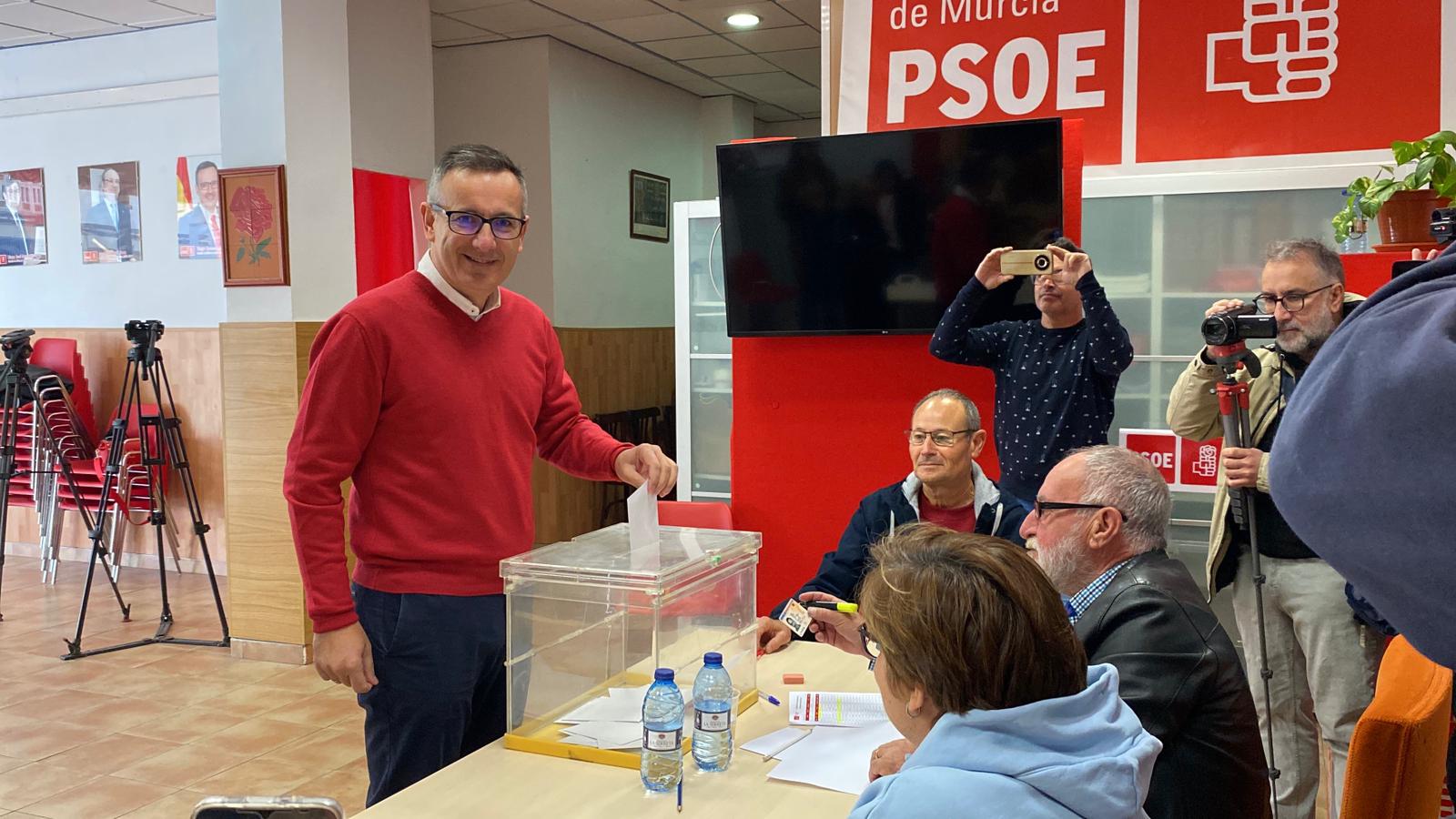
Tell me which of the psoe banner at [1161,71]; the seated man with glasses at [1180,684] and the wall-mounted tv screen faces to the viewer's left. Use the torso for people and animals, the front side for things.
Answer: the seated man with glasses

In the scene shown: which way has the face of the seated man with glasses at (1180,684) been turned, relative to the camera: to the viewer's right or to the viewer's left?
to the viewer's left

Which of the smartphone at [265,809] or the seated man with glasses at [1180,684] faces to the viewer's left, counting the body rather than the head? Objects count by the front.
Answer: the seated man with glasses

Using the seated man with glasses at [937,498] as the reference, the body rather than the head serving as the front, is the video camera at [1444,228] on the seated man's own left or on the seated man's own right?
on the seated man's own left

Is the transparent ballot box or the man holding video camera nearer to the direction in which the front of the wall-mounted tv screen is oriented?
the transparent ballot box

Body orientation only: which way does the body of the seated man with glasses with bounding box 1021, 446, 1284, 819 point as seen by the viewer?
to the viewer's left

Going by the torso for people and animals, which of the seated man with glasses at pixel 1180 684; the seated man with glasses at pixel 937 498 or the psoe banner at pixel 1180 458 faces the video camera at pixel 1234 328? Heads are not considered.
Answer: the psoe banner

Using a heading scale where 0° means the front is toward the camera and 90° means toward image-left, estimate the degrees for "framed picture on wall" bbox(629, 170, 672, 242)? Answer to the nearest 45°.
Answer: approximately 315°

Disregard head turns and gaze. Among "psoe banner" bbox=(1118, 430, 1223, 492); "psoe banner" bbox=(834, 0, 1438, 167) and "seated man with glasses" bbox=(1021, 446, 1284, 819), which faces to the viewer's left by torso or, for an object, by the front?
the seated man with glasses

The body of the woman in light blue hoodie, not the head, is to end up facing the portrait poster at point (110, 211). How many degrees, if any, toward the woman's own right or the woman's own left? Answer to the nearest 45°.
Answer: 0° — they already face it

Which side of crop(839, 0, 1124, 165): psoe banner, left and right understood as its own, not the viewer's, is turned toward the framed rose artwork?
right
